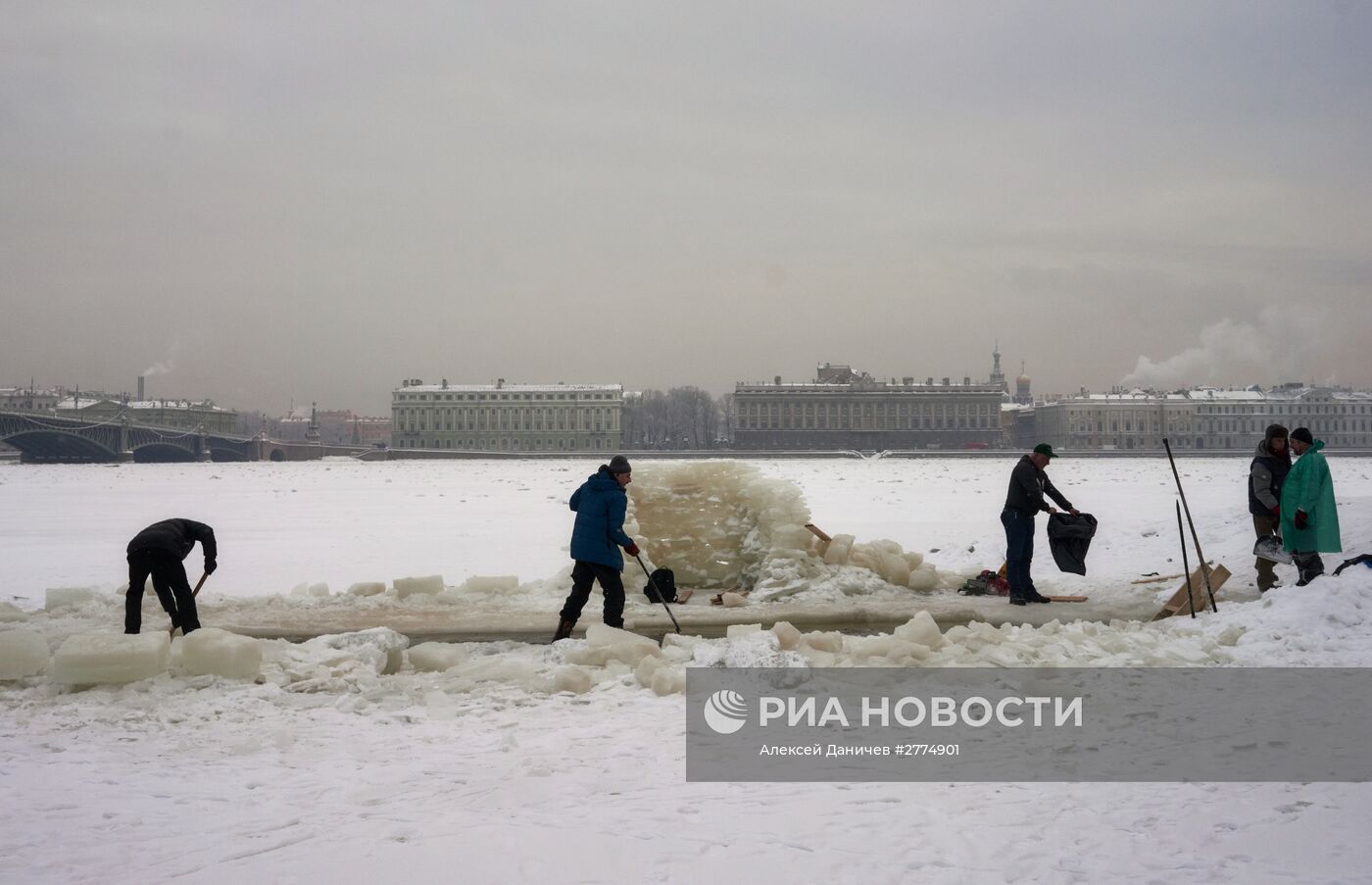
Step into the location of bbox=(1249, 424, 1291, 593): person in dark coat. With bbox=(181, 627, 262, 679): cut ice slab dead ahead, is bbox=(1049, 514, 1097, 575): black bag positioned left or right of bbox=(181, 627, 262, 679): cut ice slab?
right

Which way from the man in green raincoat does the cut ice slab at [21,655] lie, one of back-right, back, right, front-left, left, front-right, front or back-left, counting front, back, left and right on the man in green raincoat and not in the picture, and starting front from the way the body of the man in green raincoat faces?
front-left

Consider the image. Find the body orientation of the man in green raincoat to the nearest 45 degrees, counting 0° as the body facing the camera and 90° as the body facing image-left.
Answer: approximately 90°

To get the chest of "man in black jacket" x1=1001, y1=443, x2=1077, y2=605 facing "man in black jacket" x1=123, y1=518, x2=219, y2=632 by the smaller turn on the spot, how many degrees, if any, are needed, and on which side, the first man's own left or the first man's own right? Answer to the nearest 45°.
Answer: approximately 135° to the first man's own right

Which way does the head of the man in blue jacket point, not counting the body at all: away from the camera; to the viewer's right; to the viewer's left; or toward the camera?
to the viewer's right

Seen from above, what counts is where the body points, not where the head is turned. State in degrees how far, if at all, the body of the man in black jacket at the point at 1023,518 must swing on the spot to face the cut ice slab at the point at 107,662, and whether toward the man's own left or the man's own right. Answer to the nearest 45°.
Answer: approximately 135° to the man's own right

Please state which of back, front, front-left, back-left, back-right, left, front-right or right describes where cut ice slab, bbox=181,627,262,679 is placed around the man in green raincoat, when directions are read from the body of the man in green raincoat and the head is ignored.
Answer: front-left

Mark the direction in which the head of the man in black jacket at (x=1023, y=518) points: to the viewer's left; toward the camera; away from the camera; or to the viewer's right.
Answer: to the viewer's right

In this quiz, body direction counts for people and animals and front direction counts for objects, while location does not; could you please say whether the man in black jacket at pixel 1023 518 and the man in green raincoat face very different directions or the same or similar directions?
very different directions

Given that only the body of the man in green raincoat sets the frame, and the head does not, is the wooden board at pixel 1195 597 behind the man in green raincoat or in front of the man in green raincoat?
in front

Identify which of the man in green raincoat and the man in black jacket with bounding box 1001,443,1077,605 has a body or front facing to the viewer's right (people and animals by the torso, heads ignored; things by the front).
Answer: the man in black jacket

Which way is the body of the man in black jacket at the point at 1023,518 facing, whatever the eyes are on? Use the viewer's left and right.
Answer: facing to the right of the viewer

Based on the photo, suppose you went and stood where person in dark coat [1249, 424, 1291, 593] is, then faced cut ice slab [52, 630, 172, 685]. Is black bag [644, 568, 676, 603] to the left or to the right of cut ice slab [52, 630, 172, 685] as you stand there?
right
